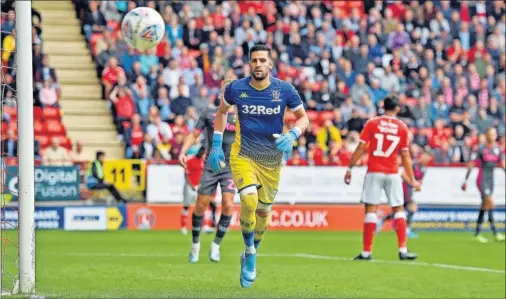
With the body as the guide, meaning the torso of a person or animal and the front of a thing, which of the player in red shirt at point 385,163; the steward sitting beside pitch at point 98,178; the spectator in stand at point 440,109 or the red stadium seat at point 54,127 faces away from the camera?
the player in red shirt

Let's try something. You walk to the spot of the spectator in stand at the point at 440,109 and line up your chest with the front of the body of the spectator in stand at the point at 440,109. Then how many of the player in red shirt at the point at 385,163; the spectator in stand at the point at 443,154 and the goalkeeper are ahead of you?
3

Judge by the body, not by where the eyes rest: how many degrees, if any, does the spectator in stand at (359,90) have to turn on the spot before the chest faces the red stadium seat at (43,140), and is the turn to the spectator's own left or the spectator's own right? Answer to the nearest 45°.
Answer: approximately 45° to the spectator's own right

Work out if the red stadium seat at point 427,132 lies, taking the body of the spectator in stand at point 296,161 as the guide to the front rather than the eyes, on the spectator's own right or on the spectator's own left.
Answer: on the spectator's own left

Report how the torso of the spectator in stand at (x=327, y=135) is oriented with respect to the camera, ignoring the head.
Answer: toward the camera

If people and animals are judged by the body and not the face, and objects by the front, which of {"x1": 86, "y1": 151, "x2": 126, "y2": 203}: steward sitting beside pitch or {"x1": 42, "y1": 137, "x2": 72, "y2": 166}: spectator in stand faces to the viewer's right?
{"x1": 86, "y1": 151, "x2": 126, "y2": 203}: steward sitting beside pitch

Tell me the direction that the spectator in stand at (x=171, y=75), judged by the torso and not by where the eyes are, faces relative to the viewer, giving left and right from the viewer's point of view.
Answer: facing the viewer

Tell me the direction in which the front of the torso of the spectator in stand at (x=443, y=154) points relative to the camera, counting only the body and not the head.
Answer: toward the camera

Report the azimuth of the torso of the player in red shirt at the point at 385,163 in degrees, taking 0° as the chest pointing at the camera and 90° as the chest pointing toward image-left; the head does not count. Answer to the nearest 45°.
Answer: approximately 180°

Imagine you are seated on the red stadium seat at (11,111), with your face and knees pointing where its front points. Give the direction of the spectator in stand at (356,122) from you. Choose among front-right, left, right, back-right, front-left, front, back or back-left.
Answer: front-left

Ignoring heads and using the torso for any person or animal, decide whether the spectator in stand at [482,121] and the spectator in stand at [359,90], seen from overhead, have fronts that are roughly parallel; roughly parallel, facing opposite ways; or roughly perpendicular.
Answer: roughly parallel

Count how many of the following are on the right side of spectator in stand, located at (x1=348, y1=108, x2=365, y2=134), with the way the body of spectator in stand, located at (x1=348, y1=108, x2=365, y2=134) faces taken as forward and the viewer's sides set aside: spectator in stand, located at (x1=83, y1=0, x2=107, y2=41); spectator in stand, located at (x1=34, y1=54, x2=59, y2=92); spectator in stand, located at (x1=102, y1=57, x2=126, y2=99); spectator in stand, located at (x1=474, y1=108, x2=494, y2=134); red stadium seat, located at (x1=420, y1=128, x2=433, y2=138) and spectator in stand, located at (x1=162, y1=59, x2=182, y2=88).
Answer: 4
